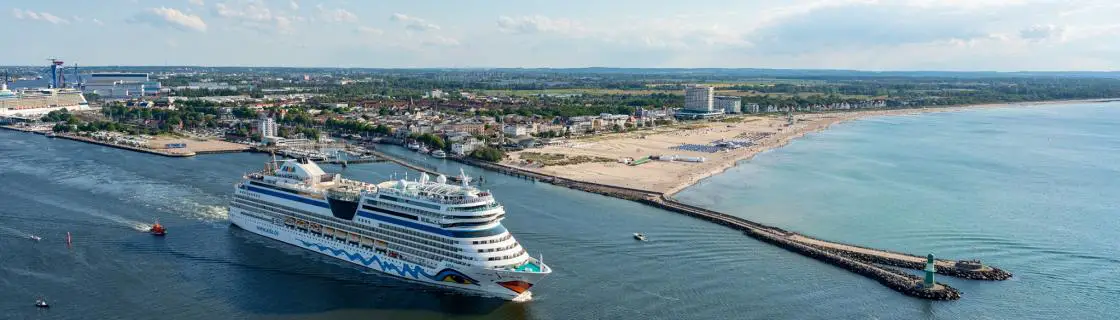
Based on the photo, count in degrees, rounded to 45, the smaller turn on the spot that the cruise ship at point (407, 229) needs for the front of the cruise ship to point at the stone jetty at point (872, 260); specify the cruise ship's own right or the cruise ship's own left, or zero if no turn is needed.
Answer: approximately 45° to the cruise ship's own left

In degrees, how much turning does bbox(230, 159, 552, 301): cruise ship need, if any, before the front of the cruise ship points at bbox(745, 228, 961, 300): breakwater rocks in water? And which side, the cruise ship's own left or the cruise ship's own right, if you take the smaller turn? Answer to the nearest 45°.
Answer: approximately 45° to the cruise ship's own left

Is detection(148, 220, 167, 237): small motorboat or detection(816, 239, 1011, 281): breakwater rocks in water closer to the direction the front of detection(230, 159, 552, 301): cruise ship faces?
the breakwater rocks in water

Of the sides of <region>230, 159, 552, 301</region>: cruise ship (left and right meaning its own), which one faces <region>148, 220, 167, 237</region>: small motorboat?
back

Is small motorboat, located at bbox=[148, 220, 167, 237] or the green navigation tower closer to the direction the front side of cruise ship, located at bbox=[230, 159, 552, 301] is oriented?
the green navigation tower

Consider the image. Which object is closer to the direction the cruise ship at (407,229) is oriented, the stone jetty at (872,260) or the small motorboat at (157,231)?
the stone jetty

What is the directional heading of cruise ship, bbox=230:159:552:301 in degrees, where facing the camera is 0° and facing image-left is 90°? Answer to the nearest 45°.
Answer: approximately 315°

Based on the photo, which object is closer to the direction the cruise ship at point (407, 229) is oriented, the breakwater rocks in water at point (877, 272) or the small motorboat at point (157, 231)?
the breakwater rocks in water

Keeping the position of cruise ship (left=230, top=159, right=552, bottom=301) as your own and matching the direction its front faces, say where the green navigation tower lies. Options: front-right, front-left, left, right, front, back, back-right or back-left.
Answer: front-left

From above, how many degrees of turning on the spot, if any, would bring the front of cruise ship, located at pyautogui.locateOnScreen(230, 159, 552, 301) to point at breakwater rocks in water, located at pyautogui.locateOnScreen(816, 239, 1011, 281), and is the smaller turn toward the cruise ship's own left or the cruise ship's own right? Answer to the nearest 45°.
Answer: approximately 45° to the cruise ship's own left
